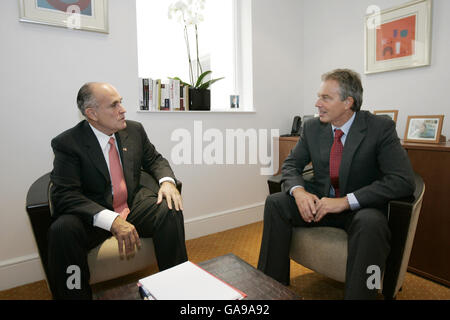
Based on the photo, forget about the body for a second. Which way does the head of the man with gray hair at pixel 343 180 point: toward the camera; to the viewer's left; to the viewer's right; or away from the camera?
to the viewer's left

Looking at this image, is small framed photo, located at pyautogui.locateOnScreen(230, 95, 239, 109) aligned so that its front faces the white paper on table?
yes

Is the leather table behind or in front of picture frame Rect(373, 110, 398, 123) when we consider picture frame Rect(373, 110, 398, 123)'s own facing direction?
in front

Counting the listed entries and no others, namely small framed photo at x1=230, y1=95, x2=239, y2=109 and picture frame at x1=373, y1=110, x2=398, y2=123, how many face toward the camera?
2

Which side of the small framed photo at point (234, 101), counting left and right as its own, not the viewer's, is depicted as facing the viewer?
front

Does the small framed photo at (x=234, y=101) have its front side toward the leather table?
yes

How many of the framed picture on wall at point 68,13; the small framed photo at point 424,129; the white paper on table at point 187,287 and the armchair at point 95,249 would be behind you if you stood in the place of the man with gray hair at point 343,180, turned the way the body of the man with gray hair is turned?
1

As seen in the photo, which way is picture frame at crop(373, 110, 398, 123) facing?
toward the camera

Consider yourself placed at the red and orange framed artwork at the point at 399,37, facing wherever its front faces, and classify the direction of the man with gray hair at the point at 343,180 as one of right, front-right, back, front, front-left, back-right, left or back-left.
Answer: front-left

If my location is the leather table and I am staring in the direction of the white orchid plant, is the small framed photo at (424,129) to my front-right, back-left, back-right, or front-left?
front-right

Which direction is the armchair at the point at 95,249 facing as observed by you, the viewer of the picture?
facing the viewer and to the right of the viewer

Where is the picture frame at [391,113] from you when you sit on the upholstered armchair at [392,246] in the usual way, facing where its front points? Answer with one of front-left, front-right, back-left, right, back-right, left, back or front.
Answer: back-right
